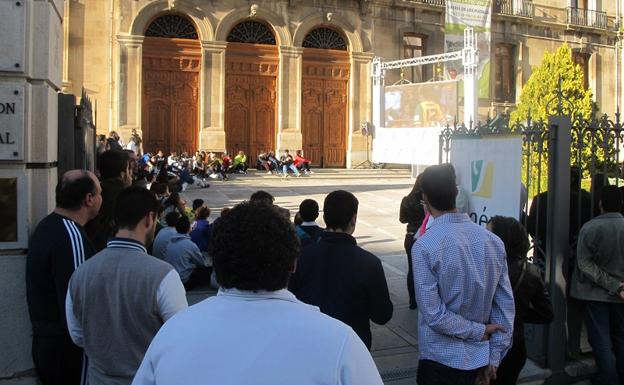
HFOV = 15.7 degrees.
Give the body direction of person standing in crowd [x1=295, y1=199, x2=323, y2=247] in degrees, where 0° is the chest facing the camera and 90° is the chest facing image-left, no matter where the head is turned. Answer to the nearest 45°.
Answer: approximately 180°

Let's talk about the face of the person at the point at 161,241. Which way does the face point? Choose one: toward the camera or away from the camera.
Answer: away from the camera

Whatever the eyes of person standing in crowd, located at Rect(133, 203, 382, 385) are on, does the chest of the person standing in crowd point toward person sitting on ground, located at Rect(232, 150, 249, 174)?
yes

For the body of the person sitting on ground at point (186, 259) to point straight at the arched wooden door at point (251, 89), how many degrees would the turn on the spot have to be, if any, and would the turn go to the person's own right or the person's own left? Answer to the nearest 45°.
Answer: approximately 45° to the person's own left

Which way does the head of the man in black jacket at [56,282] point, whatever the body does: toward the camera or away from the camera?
away from the camera

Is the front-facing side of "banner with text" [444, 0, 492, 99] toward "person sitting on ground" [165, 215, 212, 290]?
yes

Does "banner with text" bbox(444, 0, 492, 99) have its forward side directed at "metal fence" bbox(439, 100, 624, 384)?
yes

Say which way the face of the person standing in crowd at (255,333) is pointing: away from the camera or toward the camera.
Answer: away from the camera

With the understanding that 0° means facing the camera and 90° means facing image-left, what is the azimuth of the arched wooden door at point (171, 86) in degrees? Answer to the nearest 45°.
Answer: approximately 0°
